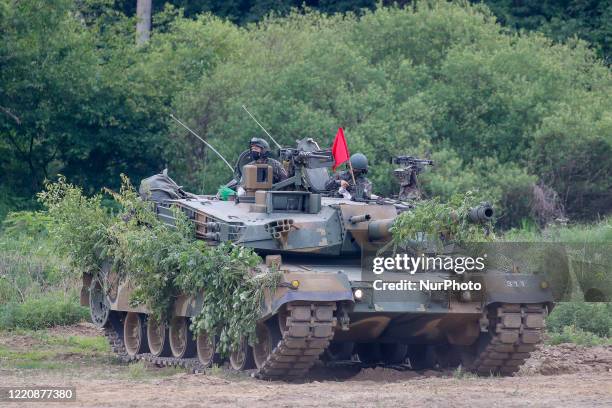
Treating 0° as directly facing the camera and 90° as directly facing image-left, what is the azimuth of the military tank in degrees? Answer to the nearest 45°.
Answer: approximately 315°

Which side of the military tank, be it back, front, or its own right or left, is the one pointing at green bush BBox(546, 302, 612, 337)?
left

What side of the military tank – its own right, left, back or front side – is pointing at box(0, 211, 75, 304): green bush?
back
